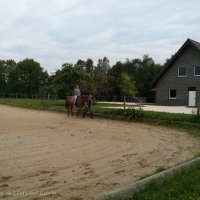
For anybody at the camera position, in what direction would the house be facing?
facing the viewer
